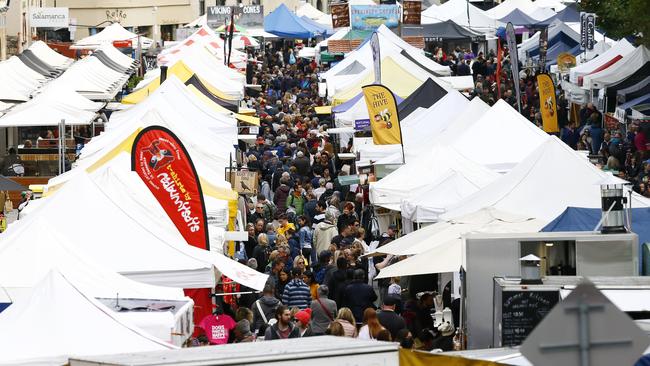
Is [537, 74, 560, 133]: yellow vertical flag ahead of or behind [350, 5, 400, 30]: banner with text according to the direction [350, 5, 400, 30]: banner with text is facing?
ahead

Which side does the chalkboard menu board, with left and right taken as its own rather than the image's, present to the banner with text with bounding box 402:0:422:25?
back

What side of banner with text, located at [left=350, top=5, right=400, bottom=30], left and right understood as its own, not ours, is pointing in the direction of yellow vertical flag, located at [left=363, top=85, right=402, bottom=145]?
front

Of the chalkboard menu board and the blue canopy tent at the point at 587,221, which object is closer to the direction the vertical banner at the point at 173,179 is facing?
the chalkboard menu board

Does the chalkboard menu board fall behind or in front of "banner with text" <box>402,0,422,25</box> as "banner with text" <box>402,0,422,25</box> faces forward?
in front

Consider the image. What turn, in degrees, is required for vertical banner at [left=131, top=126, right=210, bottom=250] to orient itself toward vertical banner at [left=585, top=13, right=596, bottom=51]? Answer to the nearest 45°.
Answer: approximately 135° to its left

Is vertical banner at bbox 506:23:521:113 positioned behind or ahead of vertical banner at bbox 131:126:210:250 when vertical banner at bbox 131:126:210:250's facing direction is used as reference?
behind

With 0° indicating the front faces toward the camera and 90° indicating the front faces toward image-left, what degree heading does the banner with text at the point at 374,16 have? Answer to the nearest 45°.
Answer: approximately 0°

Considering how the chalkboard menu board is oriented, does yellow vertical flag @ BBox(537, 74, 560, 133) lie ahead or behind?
behind

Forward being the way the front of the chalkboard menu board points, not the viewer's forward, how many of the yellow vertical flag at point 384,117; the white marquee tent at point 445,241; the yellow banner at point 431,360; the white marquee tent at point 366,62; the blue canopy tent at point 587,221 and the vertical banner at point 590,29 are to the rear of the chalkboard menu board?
5
